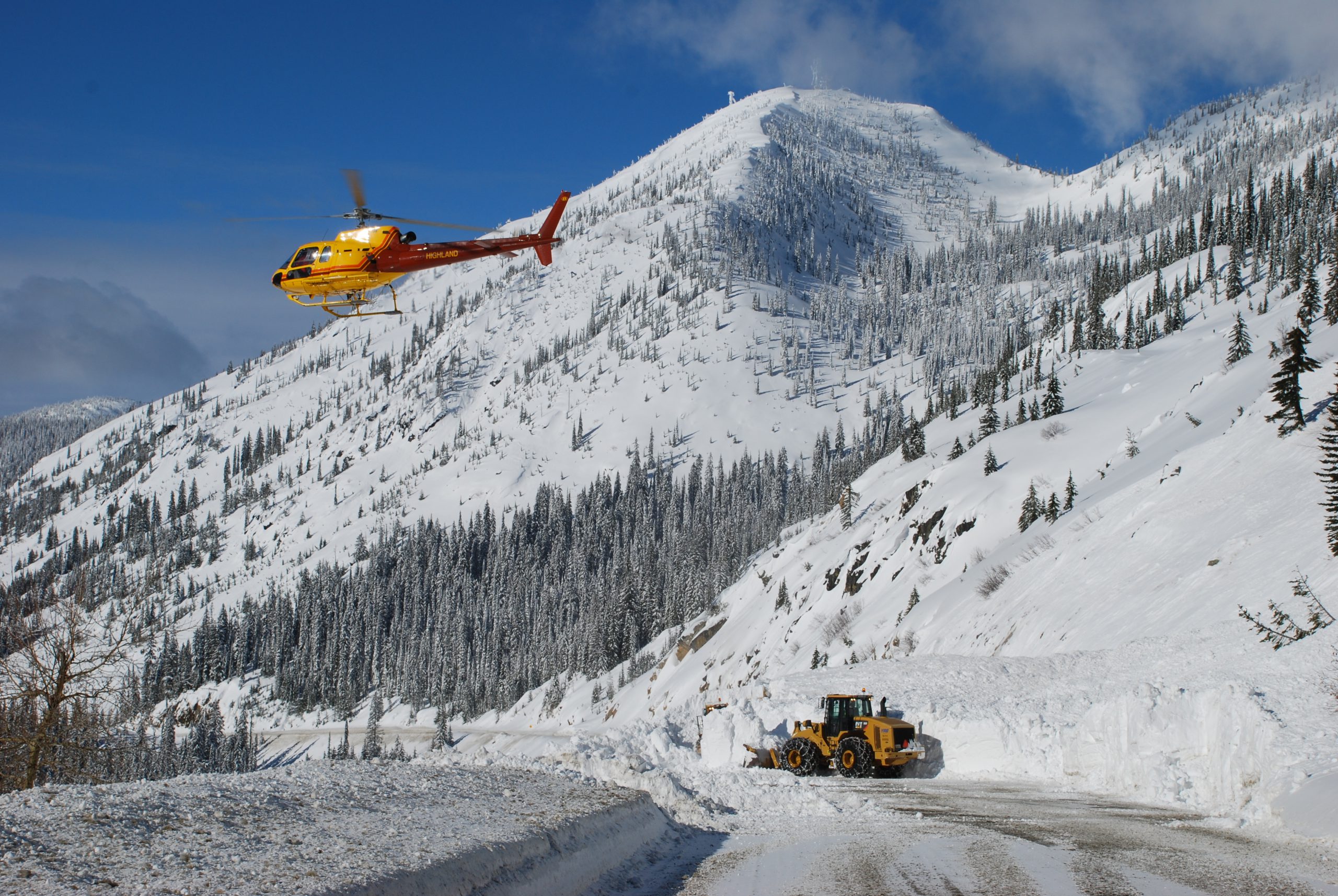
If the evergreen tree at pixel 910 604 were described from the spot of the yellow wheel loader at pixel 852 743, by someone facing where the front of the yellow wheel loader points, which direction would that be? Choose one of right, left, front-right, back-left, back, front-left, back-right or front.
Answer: front-right

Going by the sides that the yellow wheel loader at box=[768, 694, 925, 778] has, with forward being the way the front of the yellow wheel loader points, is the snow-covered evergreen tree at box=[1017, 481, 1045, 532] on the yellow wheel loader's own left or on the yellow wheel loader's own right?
on the yellow wheel loader's own right

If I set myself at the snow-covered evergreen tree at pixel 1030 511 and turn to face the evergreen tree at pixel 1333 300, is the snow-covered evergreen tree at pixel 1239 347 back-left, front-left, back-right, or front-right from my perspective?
front-left

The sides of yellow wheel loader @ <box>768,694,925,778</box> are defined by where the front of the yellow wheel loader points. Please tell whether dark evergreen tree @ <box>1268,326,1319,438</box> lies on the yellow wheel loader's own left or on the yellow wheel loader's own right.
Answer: on the yellow wheel loader's own right

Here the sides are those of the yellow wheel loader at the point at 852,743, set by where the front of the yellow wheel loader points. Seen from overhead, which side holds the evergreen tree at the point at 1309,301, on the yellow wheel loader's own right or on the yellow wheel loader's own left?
on the yellow wheel loader's own right

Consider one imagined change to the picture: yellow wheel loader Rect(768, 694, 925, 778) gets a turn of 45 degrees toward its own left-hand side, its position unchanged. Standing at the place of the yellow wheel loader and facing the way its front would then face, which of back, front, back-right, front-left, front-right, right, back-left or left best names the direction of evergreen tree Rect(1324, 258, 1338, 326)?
back-right

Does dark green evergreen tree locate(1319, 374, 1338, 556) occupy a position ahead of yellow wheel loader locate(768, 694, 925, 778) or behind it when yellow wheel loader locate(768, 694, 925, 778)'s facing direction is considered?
behind

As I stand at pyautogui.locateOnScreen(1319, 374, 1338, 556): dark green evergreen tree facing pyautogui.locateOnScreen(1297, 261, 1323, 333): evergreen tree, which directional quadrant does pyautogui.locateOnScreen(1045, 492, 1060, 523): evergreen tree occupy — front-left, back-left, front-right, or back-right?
front-left

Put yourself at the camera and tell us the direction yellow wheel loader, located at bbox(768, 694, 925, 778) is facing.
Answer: facing away from the viewer and to the left of the viewer

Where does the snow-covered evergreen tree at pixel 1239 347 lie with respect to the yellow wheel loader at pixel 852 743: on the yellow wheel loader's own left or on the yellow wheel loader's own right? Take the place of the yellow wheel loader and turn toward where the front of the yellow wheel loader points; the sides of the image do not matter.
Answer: on the yellow wheel loader's own right
